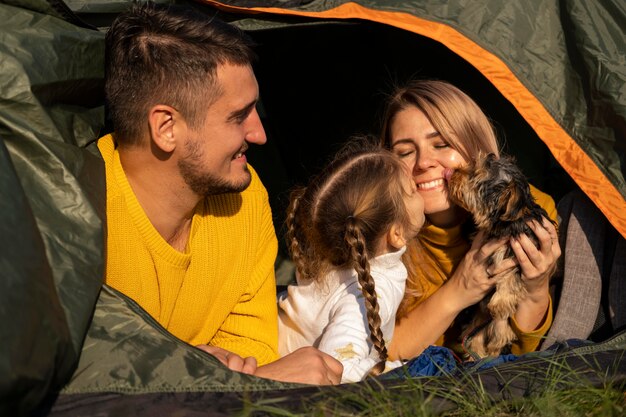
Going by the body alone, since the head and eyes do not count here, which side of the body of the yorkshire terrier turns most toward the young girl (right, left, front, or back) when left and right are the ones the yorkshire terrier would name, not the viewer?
front

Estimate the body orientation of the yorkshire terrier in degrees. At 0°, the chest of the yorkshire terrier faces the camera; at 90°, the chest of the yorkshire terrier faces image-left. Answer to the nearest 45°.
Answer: approximately 90°

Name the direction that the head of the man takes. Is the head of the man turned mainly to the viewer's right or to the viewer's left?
to the viewer's right

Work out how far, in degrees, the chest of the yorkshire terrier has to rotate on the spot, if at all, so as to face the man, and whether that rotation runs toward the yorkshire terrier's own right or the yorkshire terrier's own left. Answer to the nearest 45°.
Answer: approximately 45° to the yorkshire terrier's own left

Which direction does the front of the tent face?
toward the camera

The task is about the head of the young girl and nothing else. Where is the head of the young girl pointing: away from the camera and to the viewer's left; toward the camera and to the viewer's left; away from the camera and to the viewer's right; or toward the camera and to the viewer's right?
away from the camera and to the viewer's right
